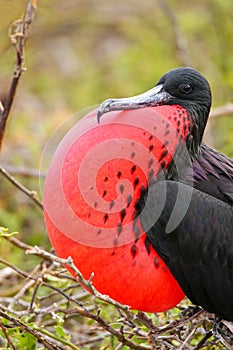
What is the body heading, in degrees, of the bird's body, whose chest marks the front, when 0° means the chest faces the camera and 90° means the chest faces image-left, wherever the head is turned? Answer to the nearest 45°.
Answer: approximately 90°
